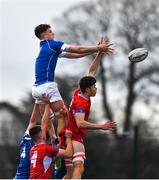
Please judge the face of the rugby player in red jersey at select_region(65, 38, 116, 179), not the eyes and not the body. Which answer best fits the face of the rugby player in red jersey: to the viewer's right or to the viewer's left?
to the viewer's right

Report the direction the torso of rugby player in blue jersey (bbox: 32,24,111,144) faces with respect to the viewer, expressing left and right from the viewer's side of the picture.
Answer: facing to the right of the viewer

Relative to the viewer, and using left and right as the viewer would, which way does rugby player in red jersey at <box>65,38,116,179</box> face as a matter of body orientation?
facing to the right of the viewer

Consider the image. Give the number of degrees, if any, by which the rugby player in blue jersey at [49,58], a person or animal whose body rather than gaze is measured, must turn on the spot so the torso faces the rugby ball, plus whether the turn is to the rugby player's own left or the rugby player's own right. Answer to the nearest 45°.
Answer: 0° — they already face it
